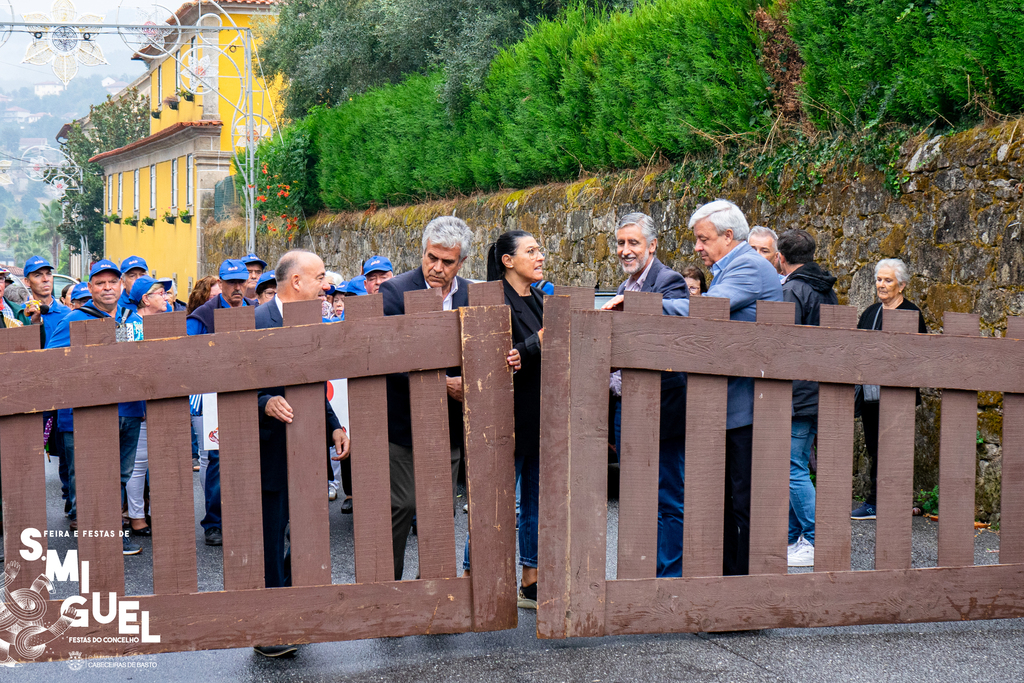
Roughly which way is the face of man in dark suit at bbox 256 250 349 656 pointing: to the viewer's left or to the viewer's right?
to the viewer's right

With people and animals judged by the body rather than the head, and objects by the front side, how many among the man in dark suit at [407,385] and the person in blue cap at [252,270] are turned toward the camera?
2

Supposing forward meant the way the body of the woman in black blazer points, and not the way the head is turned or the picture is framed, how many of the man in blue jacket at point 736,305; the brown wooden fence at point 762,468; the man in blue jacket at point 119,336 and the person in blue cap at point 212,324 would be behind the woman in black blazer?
2

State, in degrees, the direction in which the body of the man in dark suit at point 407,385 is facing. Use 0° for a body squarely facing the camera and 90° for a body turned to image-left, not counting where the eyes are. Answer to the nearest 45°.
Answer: approximately 0°

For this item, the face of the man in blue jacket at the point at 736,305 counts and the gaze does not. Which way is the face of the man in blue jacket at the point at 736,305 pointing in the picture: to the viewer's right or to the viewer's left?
to the viewer's left

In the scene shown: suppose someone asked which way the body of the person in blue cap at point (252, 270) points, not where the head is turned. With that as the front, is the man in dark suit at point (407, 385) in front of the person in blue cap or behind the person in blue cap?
in front

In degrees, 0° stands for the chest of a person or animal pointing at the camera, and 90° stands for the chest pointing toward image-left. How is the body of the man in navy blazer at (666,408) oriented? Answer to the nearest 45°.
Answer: approximately 45°

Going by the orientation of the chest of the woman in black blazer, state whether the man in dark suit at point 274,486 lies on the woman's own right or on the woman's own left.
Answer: on the woman's own right

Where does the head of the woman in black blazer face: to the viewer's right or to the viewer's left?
to the viewer's right

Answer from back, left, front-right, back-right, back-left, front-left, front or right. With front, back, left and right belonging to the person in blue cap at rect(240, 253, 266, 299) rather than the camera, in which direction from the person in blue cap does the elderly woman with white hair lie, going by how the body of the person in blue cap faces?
front-left

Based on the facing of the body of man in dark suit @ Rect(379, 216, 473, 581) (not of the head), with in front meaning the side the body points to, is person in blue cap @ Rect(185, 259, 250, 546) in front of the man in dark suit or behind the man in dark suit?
behind
